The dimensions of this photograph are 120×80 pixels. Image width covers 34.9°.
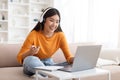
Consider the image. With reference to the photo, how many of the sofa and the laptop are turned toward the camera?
1

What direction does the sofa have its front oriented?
toward the camera

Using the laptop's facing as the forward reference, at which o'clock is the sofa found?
The sofa is roughly at 12 o'clock from the laptop.

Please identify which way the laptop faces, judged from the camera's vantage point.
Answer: facing away from the viewer and to the left of the viewer

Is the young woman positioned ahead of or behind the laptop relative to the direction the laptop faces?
ahead

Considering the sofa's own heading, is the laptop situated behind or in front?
in front

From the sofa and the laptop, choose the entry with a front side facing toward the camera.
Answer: the sofa

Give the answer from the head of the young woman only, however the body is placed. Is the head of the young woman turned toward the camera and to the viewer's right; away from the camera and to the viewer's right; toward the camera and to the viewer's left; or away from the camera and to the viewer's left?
toward the camera and to the viewer's right
